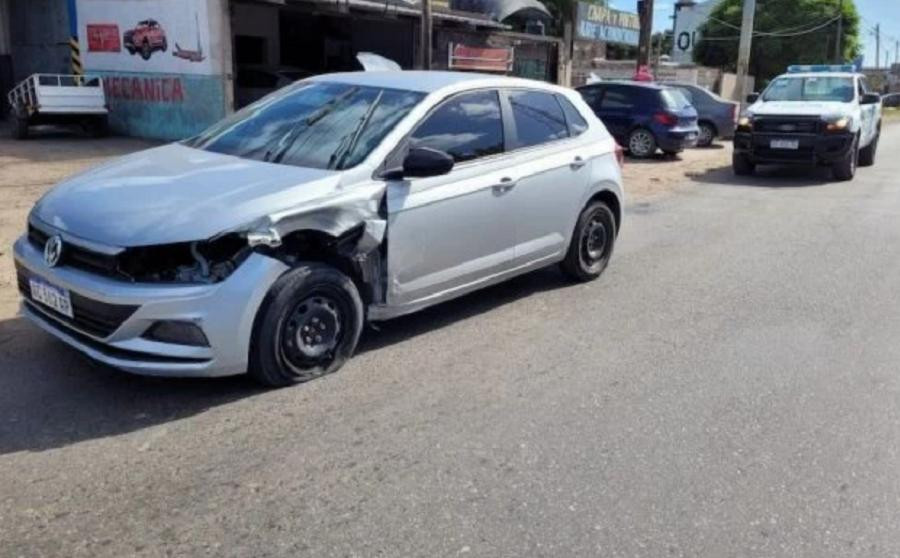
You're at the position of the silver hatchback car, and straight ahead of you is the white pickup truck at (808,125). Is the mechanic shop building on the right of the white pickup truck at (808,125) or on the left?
left

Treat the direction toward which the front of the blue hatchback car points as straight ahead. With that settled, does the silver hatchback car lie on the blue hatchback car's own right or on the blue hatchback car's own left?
on the blue hatchback car's own left

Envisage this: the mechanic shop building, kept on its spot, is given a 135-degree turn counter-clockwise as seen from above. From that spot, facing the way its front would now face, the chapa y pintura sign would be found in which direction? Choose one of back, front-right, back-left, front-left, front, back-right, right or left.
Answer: front-right

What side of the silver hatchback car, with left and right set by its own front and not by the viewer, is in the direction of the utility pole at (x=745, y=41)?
back

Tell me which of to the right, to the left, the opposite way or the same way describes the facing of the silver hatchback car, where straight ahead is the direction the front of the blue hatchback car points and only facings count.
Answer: to the left

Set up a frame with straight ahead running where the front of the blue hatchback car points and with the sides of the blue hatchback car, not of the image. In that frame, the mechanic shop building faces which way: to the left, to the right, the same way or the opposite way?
the opposite way

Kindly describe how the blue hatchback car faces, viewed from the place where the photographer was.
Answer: facing away from the viewer and to the left of the viewer
